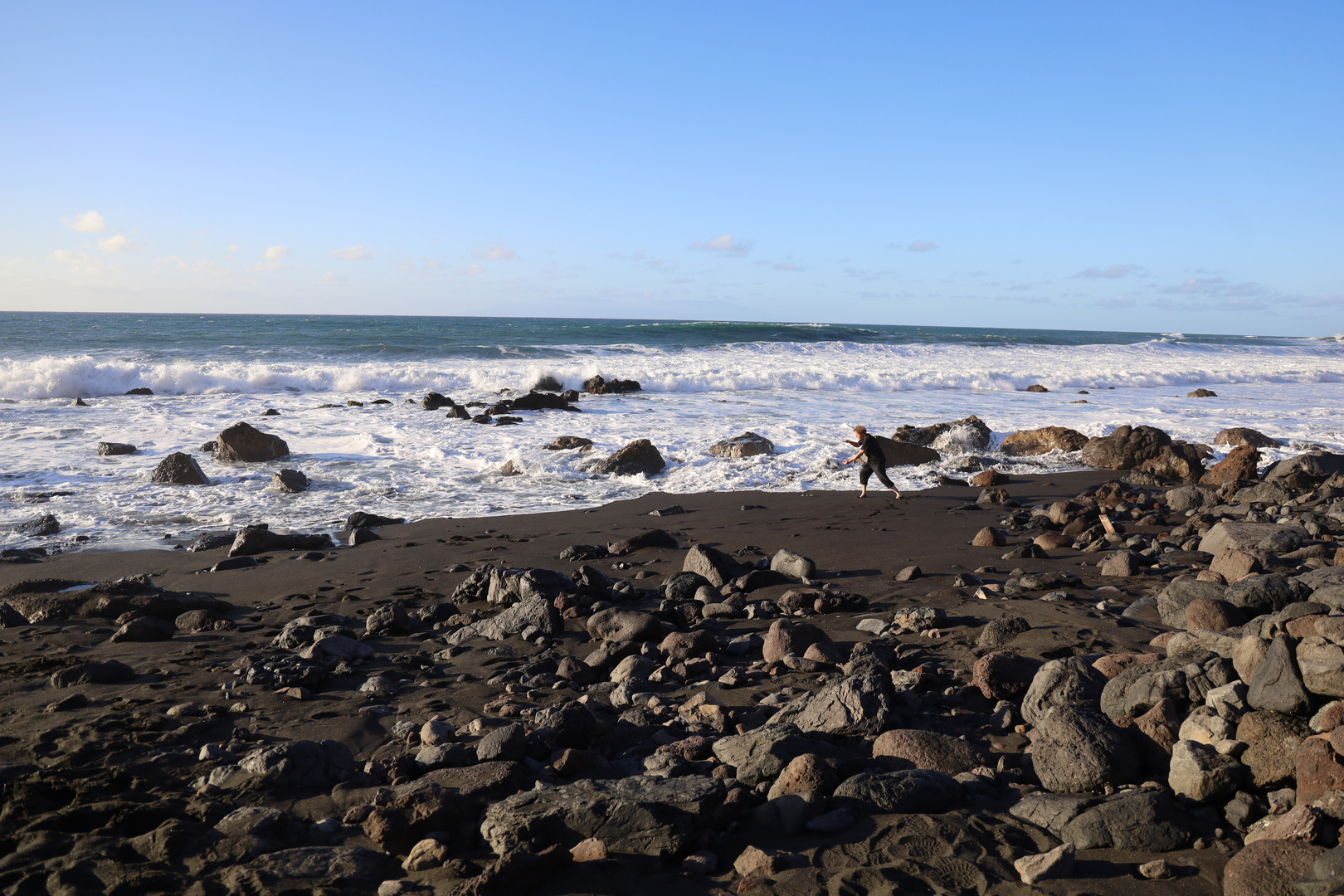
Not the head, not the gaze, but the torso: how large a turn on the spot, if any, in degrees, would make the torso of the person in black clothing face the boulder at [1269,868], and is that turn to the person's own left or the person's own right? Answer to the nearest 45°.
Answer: approximately 90° to the person's own left

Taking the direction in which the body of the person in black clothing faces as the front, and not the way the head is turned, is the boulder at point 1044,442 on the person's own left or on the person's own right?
on the person's own right

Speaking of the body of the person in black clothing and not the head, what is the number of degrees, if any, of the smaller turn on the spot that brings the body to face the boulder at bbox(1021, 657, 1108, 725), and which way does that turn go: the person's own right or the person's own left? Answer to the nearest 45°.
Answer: approximately 90° to the person's own left

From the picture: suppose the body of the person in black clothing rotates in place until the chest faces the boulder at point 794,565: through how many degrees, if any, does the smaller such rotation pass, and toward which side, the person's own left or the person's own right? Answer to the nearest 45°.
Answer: approximately 90° to the person's own left

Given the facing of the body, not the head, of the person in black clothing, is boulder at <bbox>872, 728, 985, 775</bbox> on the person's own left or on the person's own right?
on the person's own left

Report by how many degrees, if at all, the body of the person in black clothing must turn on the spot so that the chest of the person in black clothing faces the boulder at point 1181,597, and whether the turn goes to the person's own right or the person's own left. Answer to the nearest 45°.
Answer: approximately 90° to the person's own left

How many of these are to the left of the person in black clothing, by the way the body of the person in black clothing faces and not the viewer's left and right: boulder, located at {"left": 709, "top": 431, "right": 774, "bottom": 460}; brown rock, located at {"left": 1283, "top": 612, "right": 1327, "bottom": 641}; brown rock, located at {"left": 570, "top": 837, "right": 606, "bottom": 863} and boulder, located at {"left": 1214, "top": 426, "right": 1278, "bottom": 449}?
2

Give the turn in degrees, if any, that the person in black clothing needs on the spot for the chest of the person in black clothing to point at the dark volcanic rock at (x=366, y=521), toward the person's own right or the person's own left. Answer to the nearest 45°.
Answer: approximately 45° to the person's own left

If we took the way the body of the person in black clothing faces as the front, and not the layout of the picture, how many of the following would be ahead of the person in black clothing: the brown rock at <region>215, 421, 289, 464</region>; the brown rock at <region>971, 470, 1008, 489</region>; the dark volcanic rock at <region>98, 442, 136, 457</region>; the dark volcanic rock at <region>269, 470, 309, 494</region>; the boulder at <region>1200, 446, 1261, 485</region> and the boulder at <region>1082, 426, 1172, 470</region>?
3

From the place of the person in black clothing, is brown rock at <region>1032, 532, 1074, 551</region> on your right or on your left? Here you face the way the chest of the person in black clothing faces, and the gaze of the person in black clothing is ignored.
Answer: on your left

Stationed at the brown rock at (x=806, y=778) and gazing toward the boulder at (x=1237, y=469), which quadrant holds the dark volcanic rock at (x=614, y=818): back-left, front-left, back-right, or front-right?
back-left

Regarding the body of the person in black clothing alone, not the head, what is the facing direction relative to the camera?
to the viewer's left
